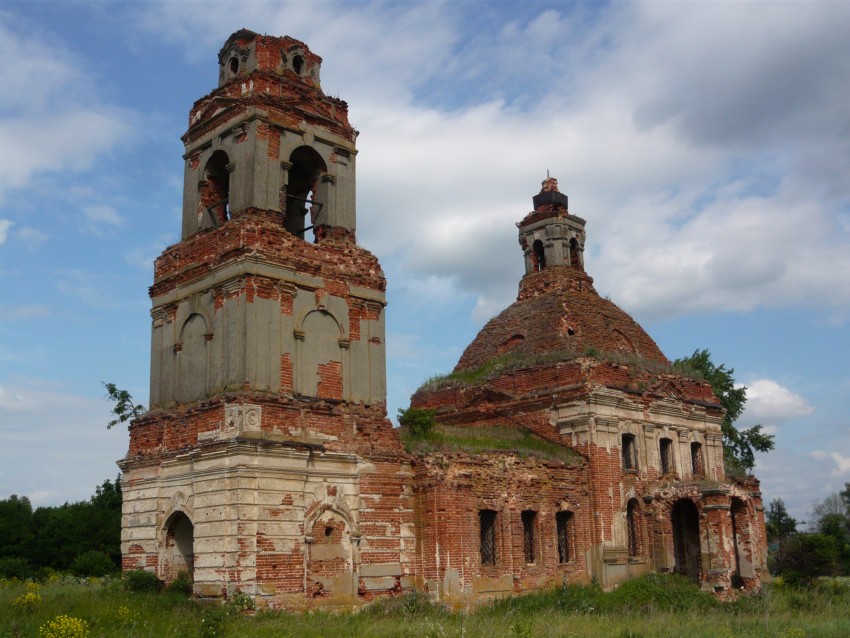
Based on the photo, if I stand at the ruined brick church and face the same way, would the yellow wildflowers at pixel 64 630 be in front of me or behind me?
in front

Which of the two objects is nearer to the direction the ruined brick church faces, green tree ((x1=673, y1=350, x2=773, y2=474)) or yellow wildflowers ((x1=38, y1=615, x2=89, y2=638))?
the yellow wildflowers

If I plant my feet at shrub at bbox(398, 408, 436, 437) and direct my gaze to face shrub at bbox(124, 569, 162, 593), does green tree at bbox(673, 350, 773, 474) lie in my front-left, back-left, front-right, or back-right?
back-right

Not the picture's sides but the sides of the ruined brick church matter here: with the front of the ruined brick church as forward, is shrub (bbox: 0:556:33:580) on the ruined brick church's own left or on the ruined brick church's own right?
on the ruined brick church's own right

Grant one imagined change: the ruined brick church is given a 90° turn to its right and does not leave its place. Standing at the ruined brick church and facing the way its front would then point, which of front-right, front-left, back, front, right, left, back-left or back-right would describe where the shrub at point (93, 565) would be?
front

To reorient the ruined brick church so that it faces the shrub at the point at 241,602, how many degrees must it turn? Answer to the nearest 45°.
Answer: approximately 45° to its left

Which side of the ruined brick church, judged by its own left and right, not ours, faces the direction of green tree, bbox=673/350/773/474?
back
